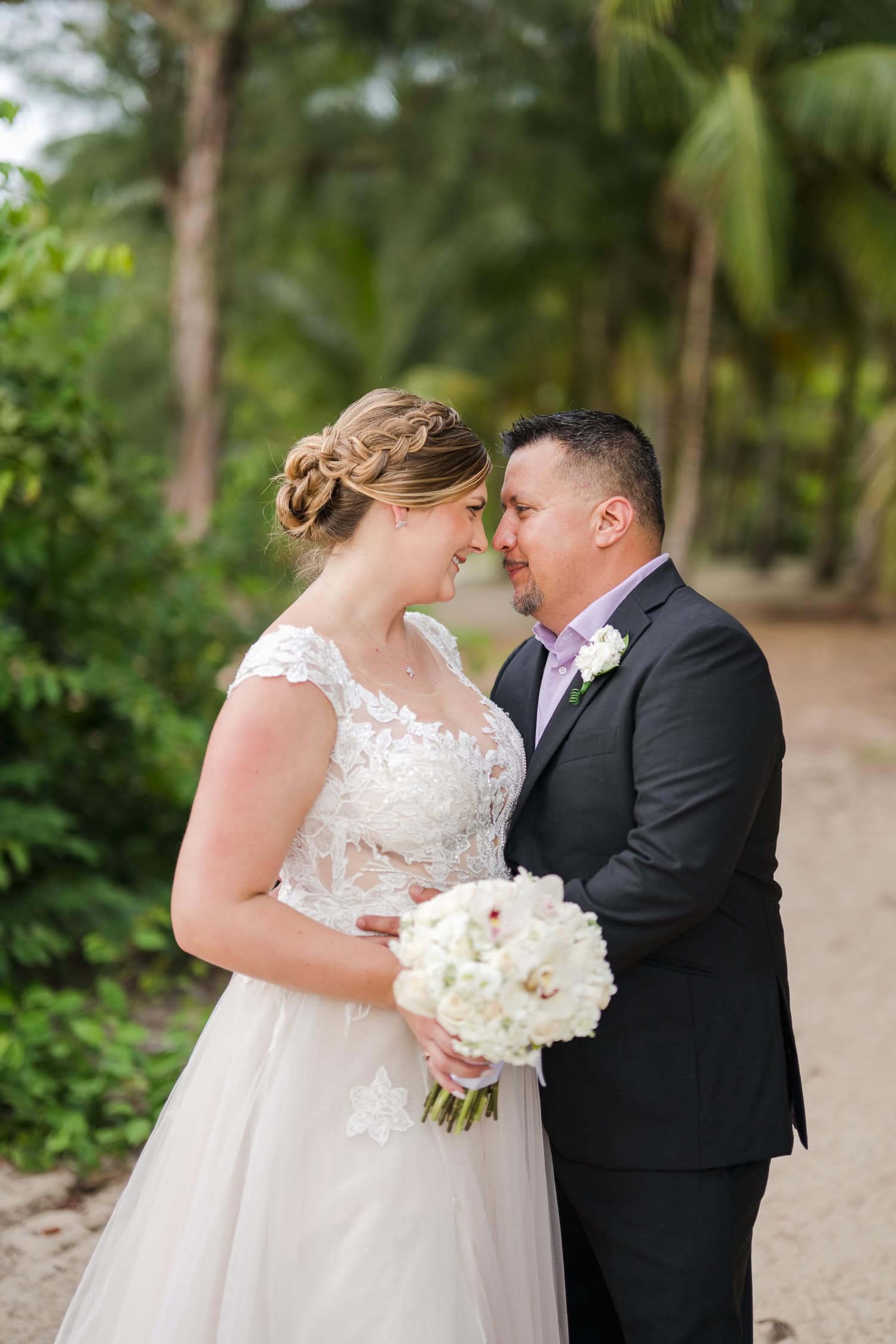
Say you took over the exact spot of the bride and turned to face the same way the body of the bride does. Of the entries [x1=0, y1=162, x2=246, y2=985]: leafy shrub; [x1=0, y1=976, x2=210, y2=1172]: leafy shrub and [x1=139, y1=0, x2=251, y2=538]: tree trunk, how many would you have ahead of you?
0

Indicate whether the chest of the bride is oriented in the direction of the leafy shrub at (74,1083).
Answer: no

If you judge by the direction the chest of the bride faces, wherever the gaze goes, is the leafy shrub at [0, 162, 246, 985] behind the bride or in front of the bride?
behind

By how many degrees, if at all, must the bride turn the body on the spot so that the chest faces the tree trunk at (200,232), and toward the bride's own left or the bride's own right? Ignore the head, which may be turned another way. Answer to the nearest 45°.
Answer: approximately 135° to the bride's own left

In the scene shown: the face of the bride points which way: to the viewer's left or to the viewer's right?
to the viewer's right

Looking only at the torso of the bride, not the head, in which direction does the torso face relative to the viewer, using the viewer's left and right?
facing the viewer and to the right of the viewer

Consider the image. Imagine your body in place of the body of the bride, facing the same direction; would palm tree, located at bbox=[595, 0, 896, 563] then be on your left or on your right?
on your left
